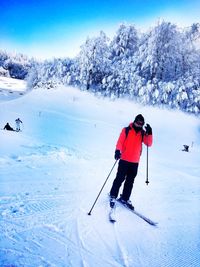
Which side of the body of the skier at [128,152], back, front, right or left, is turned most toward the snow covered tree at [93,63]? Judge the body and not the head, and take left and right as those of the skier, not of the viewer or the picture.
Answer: back

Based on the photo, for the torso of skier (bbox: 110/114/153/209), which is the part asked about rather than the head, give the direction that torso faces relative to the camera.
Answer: toward the camera
